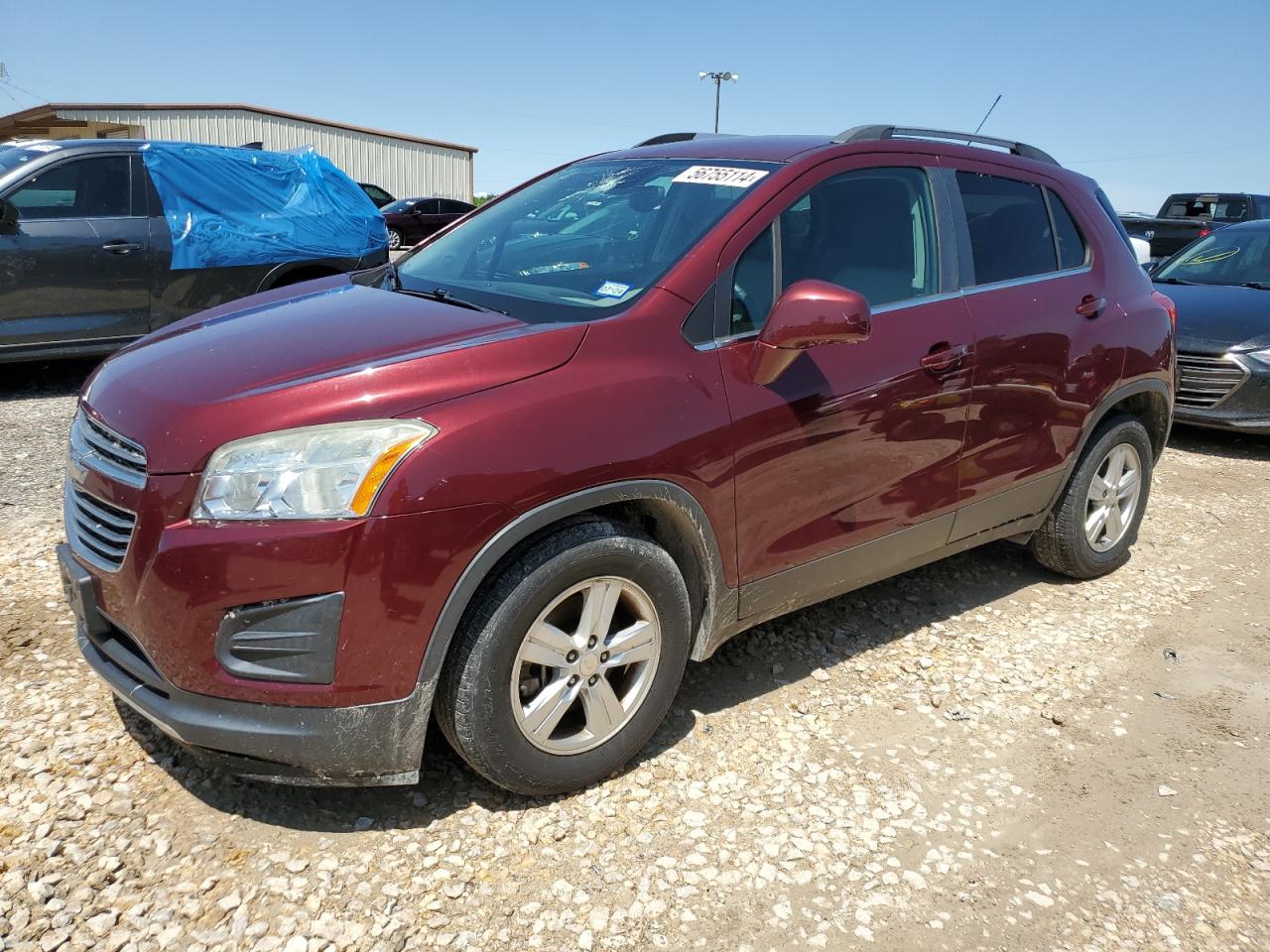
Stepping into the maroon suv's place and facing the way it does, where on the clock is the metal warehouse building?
The metal warehouse building is roughly at 4 o'clock from the maroon suv.

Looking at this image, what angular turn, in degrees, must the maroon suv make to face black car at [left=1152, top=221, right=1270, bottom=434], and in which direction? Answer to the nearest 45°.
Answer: approximately 180°

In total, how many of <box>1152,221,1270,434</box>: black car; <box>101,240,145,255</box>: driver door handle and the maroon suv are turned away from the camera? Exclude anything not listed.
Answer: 0

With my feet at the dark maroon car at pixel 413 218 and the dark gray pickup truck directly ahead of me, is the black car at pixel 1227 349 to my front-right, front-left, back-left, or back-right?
front-right

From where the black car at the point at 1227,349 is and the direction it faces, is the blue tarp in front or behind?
in front

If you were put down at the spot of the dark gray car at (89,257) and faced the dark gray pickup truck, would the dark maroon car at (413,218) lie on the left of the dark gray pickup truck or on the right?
left

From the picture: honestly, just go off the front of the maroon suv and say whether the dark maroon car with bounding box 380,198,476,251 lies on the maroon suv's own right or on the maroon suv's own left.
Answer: on the maroon suv's own right

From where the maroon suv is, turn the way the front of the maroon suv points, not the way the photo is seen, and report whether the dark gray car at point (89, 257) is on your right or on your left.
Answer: on your right

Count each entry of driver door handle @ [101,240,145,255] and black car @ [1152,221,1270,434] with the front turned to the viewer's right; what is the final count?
0

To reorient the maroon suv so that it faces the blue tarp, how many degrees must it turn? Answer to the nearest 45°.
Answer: approximately 90° to its right

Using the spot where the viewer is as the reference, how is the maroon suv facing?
facing the viewer and to the left of the viewer

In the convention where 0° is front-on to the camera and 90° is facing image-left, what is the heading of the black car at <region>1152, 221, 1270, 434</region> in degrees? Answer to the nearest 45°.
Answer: approximately 45°

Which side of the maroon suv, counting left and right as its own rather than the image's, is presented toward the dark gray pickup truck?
back
